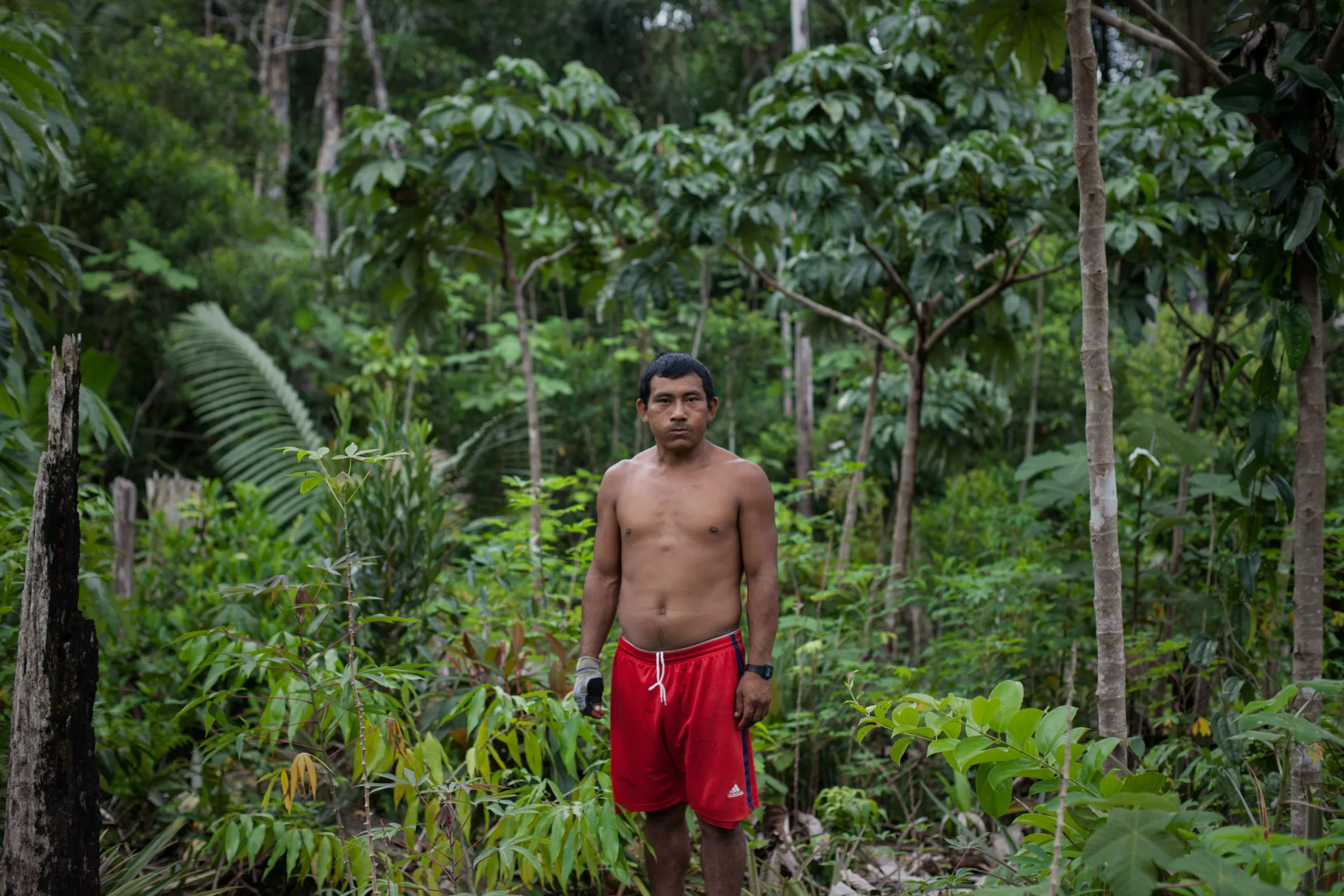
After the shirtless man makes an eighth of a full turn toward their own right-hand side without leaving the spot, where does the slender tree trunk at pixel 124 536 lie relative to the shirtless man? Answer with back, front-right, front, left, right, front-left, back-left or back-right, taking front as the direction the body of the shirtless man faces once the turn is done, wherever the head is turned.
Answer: right

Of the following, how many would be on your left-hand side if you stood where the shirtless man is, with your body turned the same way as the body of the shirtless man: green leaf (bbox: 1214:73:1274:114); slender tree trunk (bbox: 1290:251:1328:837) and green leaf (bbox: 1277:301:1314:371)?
3

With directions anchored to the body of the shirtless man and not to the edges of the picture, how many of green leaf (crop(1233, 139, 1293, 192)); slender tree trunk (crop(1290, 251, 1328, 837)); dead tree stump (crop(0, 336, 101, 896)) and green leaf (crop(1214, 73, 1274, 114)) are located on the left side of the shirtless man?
3

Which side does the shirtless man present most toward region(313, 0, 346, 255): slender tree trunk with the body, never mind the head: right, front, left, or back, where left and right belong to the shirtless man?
back

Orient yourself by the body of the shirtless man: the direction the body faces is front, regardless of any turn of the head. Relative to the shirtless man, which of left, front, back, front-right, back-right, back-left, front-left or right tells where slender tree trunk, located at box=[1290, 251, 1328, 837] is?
left

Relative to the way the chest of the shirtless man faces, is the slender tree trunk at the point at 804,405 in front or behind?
behind

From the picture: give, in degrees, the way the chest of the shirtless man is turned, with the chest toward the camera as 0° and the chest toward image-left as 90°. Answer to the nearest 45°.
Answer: approximately 0°

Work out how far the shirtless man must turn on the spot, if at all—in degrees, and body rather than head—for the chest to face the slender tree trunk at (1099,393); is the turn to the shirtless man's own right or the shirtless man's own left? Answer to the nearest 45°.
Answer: approximately 90° to the shirtless man's own left

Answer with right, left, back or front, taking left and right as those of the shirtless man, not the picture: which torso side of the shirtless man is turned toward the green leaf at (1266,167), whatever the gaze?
left

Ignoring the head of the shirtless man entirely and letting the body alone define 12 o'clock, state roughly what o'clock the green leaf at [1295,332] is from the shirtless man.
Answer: The green leaf is roughly at 9 o'clock from the shirtless man.
